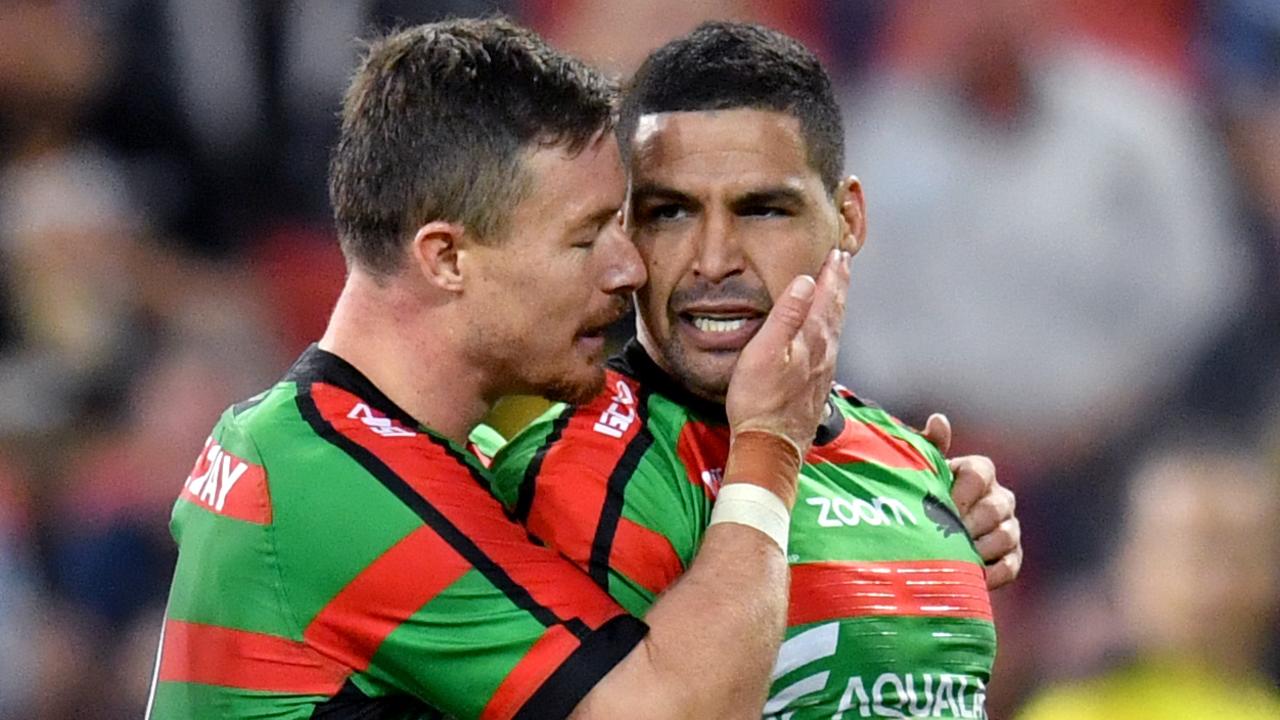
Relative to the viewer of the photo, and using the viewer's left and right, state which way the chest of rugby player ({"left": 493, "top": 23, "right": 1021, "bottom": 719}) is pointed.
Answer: facing the viewer and to the right of the viewer

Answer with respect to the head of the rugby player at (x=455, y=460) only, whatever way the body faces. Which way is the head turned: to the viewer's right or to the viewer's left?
to the viewer's right

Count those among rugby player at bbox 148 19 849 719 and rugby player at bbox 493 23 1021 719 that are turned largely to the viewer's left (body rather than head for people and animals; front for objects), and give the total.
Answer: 0

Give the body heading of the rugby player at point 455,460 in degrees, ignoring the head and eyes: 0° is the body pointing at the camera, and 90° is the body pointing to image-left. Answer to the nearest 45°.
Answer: approximately 270°

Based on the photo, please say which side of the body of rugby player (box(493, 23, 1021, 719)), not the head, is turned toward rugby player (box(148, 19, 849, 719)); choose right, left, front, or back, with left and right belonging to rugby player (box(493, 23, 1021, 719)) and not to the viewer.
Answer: right
